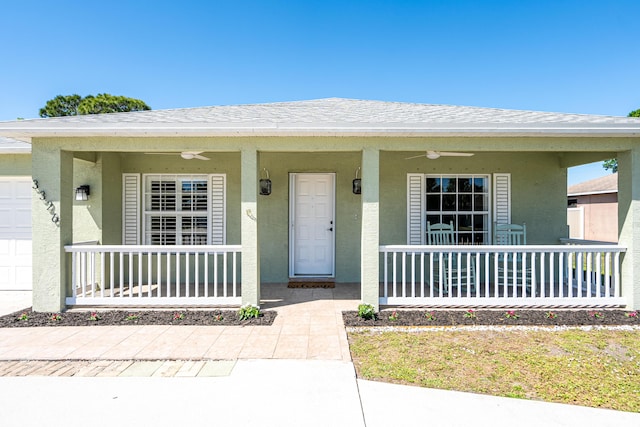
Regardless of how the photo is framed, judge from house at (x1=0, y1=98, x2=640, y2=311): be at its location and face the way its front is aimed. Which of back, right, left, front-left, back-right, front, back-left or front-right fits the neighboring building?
back-left

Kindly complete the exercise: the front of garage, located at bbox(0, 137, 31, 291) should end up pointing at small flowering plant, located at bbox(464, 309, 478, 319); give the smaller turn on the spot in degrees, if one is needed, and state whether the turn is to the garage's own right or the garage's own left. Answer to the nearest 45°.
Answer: approximately 45° to the garage's own left

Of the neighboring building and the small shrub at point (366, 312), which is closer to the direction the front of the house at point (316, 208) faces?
the small shrub

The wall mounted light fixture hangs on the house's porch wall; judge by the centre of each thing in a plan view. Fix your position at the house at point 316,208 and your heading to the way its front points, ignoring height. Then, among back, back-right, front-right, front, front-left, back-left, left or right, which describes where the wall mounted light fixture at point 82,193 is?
right

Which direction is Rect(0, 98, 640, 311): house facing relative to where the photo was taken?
toward the camera

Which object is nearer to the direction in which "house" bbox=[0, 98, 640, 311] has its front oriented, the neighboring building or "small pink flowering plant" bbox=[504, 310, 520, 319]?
the small pink flowering plant

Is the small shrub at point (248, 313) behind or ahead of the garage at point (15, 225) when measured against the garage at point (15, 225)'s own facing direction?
ahead

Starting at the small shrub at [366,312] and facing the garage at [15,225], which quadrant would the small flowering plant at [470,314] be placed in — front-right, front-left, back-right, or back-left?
back-right

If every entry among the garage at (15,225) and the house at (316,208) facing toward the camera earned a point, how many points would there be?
2

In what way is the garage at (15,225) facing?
toward the camera
